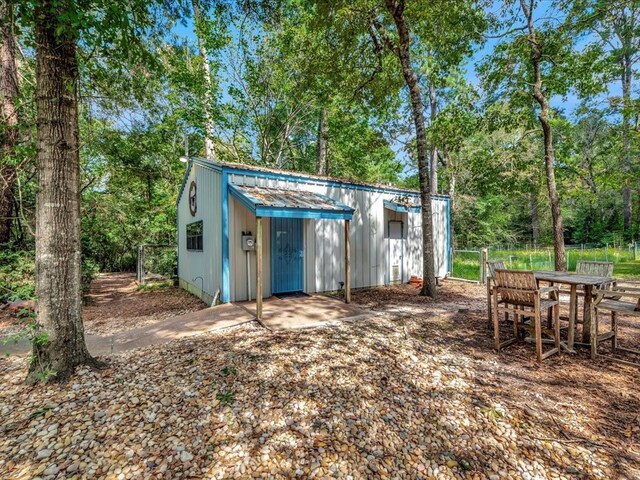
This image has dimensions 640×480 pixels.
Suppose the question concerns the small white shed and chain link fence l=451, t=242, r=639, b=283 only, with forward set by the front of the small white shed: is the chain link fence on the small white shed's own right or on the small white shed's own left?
on the small white shed's own left

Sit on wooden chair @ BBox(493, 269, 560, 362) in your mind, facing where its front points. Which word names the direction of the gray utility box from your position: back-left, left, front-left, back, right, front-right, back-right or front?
back-left

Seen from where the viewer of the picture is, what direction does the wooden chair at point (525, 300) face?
facing away from the viewer and to the right of the viewer

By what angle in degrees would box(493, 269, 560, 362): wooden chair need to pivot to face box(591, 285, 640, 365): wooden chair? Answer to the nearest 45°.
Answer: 0° — it already faces it

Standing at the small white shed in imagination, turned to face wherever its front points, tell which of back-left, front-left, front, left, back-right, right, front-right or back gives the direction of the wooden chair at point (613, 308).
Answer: front

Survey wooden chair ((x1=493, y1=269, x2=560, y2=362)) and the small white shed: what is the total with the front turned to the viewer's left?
0

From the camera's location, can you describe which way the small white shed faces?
facing the viewer and to the right of the viewer

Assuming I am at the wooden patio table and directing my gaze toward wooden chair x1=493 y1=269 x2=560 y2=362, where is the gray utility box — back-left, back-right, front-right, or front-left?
front-right
